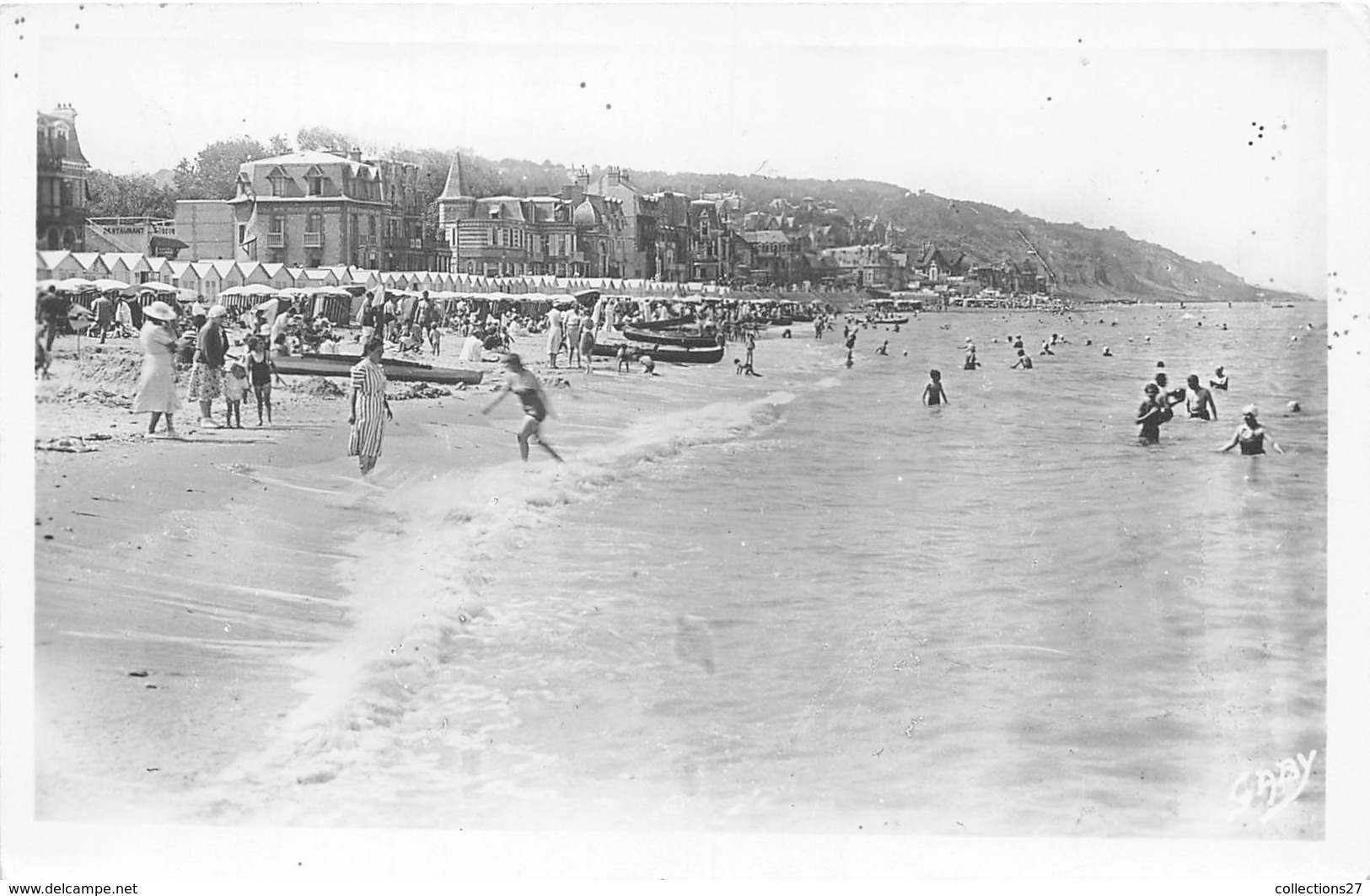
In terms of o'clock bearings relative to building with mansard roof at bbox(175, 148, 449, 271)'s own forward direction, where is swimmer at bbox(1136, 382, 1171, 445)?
The swimmer is roughly at 11 o'clock from the building with mansard roof.

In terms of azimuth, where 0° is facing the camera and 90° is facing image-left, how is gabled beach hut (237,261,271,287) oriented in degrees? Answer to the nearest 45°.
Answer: approximately 315°

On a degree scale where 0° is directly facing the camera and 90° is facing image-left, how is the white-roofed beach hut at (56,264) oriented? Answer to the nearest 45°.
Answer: approximately 315°

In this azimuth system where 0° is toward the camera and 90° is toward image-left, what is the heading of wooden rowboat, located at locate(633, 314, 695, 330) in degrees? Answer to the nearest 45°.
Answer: approximately 270°
